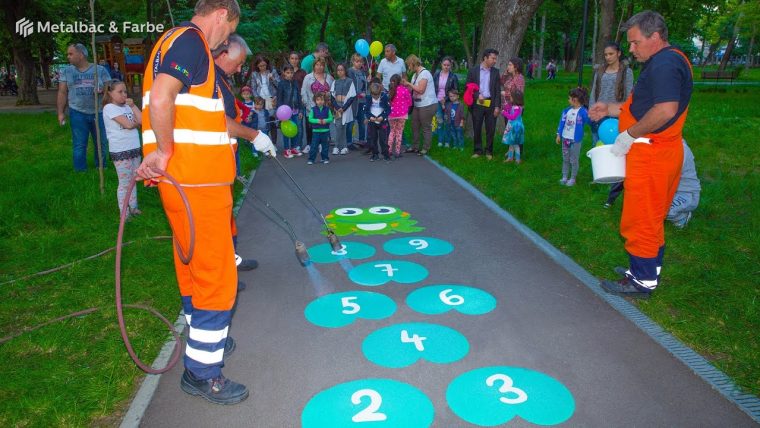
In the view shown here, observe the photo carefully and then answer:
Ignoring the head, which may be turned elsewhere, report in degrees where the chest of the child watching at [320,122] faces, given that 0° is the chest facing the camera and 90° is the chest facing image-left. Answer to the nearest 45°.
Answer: approximately 0°

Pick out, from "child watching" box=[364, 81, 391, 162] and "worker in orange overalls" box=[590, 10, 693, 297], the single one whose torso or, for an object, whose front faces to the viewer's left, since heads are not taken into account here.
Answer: the worker in orange overalls

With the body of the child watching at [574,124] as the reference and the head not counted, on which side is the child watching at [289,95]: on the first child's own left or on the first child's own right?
on the first child's own right

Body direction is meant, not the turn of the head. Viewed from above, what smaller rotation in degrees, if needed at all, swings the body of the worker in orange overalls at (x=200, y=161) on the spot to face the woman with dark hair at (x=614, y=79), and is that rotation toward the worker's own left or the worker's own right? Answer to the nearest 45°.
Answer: approximately 45° to the worker's own left

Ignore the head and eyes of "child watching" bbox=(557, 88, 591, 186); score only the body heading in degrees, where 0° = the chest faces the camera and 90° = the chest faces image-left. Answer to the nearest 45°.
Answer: approximately 45°

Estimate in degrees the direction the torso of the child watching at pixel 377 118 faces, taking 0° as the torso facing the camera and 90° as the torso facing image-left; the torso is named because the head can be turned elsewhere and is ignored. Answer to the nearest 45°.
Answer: approximately 0°

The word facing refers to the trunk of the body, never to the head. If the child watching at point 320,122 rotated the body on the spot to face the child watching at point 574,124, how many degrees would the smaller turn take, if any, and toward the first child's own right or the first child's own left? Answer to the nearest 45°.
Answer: approximately 45° to the first child's own left

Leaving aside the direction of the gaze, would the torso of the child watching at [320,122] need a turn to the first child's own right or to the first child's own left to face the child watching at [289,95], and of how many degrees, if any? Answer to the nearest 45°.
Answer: approximately 135° to the first child's own right

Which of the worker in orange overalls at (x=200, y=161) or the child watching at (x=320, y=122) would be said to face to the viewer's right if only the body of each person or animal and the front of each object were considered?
the worker in orange overalls

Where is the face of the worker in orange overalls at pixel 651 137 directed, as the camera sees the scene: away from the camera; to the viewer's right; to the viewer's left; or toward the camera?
to the viewer's left
